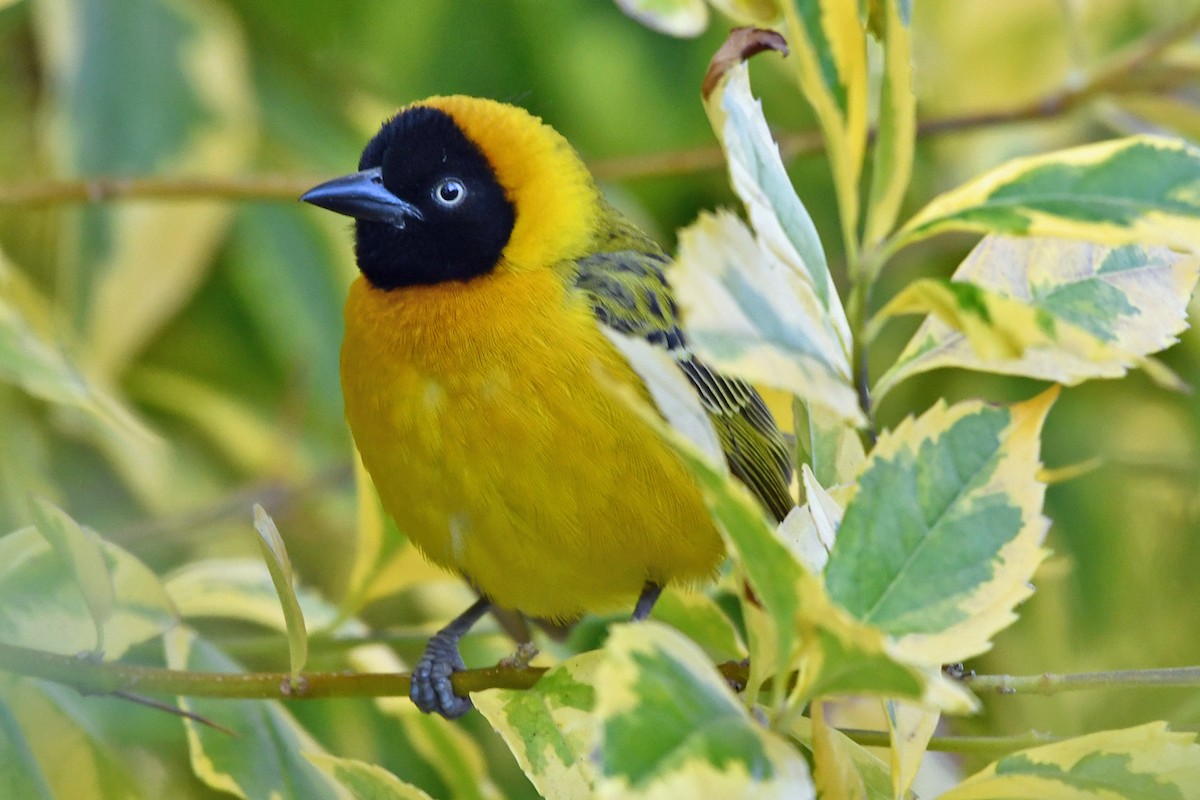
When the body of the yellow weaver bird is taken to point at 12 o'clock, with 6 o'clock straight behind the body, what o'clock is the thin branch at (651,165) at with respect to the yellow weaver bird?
The thin branch is roughly at 6 o'clock from the yellow weaver bird.

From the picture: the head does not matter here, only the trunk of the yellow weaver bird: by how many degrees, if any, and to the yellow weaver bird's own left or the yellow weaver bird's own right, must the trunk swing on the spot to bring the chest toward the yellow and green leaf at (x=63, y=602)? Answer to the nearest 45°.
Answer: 0° — it already faces it

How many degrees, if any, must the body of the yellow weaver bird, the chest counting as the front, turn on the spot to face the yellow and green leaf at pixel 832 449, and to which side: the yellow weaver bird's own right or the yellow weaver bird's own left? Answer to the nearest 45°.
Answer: approximately 90° to the yellow weaver bird's own left

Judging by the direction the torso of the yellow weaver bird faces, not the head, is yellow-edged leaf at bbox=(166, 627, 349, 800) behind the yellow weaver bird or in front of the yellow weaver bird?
in front

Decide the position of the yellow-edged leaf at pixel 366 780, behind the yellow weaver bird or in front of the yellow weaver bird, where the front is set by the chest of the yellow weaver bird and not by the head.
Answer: in front

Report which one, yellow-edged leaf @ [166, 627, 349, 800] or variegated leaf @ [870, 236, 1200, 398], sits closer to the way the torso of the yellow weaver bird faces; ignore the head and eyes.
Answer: the yellow-edged leaf

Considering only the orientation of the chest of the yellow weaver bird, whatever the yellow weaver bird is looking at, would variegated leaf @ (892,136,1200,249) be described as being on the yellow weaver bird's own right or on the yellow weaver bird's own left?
on the yellow weaver bird's own left

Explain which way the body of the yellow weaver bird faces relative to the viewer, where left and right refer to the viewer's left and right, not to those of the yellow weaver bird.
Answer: facing the viewer and to the left of the viewer
